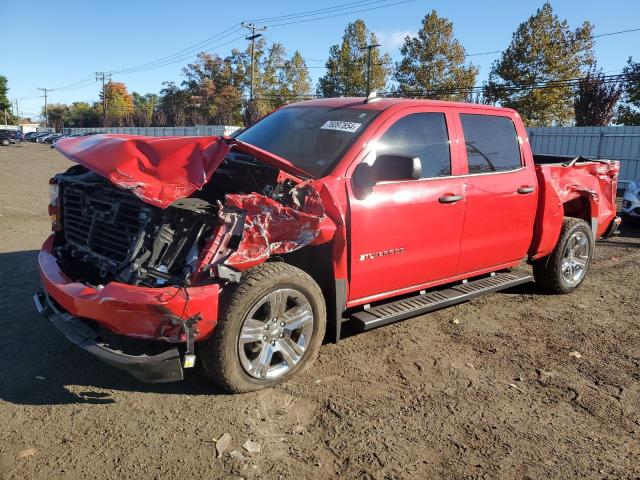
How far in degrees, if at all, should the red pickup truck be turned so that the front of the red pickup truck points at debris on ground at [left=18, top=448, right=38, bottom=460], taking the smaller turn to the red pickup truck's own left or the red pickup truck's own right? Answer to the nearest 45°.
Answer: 0° — it already faces it

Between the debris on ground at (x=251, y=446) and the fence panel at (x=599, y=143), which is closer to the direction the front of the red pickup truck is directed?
the debris on ground

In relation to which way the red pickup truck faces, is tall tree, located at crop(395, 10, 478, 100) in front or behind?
behind

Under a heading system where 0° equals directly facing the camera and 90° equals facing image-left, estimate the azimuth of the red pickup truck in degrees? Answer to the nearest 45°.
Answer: approximately 45°

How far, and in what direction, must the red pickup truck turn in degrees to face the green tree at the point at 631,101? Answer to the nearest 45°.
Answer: approximately 180°

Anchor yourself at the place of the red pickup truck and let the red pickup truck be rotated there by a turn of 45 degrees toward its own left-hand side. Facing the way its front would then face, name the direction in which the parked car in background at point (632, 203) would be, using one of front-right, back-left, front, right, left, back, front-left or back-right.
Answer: back-left

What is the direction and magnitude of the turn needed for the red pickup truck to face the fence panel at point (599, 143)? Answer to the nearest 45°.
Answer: approximately 180°

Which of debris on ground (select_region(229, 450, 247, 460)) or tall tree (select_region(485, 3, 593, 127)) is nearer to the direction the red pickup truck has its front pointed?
the debris on ground

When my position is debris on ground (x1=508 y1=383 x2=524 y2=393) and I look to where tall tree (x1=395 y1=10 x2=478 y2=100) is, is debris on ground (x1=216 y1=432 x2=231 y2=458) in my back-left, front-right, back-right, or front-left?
back-left

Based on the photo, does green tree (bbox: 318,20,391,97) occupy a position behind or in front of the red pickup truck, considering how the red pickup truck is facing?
behind

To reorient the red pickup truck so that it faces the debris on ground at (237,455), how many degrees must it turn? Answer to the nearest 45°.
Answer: approximately 45° to its left
